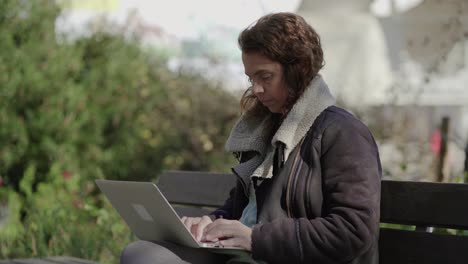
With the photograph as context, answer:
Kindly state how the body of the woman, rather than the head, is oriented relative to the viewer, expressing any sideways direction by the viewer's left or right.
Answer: facing the viewer and to the left of the viewer

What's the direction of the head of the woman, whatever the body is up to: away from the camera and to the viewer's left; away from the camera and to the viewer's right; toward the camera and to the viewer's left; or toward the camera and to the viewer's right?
toward the camera and to the viewer's left

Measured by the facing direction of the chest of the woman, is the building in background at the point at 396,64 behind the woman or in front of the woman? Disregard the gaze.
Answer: behind

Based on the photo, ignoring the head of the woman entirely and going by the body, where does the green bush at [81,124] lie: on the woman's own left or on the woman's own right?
on the woman's own right

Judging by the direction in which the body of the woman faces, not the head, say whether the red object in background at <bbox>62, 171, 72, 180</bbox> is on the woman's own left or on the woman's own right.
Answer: on the woman's own right
